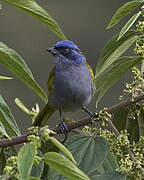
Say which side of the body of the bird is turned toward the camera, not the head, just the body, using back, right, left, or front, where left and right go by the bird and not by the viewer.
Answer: front

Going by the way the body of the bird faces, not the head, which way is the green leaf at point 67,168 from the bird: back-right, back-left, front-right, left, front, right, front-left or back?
front
